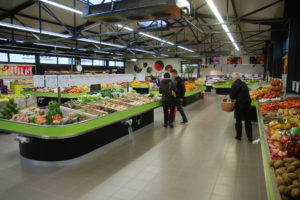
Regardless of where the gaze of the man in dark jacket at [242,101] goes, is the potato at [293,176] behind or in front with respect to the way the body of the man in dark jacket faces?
behind

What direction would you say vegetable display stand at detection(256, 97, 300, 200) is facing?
to the viewer's left

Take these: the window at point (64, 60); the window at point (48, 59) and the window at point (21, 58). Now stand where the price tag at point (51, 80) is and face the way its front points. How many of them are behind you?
3

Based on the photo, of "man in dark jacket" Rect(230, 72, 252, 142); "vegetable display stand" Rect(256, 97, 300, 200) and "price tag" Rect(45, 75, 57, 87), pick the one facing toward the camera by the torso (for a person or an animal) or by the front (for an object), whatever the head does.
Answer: the price tag

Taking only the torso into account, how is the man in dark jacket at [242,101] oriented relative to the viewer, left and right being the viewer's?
facing away from the viewer and to the left of the viewer

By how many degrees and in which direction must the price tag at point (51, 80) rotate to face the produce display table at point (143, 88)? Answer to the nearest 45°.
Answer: approximately 135° to its left

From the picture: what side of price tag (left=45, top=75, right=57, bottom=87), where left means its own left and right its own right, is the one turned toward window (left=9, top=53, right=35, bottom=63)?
back

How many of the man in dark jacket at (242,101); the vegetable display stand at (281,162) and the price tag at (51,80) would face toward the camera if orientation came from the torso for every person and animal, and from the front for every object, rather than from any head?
1

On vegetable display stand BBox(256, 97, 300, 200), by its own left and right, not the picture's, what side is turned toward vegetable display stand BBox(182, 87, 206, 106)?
right

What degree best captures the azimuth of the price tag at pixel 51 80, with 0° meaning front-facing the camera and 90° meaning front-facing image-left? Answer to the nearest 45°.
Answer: approximately 0°

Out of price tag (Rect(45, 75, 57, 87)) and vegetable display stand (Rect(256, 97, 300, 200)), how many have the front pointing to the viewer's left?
1

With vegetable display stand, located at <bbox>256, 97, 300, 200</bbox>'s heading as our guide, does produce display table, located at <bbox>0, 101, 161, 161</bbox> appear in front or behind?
in front

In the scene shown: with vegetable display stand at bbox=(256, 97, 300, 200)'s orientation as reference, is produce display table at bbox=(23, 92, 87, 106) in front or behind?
in front
